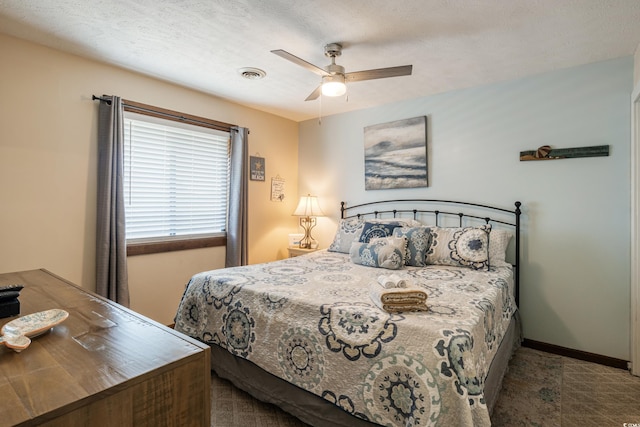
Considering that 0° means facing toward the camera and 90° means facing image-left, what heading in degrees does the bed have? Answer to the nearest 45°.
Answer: approximately 45°

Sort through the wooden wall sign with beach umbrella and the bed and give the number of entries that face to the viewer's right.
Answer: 0

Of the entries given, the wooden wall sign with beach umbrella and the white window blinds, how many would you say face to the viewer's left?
0

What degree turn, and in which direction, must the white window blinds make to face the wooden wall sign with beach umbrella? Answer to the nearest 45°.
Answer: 0° — it already faces it

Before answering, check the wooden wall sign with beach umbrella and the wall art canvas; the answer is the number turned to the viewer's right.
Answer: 0

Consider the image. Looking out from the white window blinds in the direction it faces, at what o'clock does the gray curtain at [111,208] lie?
The gray curtain is roughly at 3 o'clock from the white window blinds.

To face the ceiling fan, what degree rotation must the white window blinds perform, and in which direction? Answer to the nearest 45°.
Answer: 0° — it already faces it

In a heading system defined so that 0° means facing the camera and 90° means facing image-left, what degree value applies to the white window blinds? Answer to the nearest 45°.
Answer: approximately 315°

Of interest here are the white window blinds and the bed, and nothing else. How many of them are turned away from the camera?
0

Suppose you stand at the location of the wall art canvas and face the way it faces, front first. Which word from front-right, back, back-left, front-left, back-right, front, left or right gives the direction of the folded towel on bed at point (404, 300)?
front-left

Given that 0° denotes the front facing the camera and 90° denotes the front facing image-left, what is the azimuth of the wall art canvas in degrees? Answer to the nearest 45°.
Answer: approximately 45°

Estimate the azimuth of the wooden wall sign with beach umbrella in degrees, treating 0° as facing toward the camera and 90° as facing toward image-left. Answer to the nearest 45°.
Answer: approximately 0°
